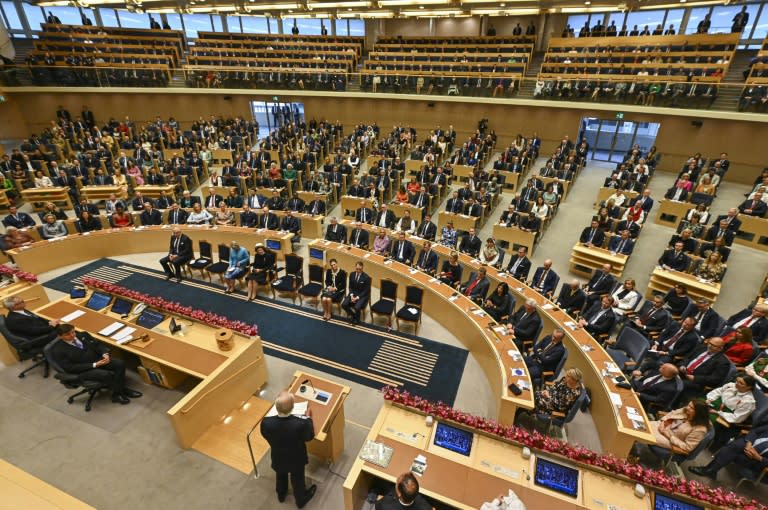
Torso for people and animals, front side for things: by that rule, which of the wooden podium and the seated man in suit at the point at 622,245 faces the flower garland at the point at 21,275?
the seated man in suit

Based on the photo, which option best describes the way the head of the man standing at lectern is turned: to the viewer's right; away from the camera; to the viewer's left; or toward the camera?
away from the camera

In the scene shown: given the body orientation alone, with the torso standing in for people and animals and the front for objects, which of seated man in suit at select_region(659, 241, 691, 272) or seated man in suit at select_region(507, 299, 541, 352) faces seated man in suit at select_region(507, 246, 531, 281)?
seated man in suit at select_region(659, 241, 691, 272)

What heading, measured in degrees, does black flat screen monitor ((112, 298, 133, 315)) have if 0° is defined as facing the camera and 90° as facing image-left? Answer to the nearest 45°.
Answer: approximately 45°

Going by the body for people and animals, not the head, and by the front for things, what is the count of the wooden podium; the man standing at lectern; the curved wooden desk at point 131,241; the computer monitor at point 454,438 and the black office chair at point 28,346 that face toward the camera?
2

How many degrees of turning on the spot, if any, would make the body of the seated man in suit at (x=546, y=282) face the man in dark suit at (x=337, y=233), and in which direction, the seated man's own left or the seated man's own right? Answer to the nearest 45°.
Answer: approximately 45° to the seated man's own right

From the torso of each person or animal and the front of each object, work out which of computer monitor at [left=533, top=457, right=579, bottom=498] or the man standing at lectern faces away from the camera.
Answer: the man standing at lectern

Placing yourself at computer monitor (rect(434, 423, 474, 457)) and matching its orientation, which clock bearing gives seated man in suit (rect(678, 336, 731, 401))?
The seated man in suit is roughly at 8 o'clock from the computer monitor.

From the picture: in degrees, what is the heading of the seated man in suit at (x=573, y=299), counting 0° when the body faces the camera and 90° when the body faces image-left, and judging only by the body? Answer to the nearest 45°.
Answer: approximately 45°

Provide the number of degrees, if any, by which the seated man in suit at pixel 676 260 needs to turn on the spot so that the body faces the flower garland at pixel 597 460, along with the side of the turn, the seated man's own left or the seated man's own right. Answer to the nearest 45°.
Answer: approximately 45° to the seated man's own left
